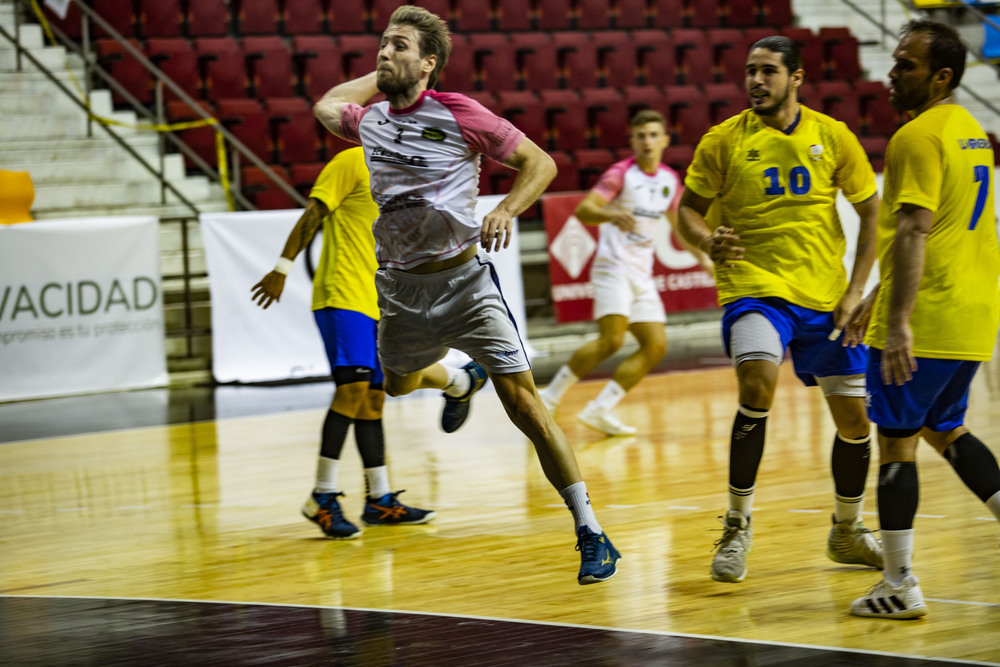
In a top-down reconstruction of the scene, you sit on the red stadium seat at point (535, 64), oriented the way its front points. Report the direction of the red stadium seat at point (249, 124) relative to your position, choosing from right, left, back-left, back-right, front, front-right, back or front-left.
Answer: right

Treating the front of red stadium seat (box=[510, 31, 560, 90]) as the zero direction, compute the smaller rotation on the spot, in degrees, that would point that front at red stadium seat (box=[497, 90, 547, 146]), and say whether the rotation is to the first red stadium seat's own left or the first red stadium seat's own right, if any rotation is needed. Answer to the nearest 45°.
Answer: approximately 45° to the first red stadium seat's own right

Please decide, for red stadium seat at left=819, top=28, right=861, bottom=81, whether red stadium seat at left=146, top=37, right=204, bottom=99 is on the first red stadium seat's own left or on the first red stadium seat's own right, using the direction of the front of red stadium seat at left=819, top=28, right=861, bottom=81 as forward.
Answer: on the first red stadium seat's own right

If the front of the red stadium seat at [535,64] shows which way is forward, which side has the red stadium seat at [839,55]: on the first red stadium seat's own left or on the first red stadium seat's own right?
on the first red stadium seat's own left

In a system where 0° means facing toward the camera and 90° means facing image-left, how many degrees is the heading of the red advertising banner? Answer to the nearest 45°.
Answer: approximately 0°

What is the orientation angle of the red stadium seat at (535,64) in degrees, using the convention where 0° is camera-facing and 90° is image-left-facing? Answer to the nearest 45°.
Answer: approximately 315°

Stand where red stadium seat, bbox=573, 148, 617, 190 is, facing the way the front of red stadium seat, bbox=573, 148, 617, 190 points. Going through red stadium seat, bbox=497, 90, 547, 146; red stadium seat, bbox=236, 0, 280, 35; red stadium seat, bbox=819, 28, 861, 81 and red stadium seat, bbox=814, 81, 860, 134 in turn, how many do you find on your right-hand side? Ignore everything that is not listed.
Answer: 2

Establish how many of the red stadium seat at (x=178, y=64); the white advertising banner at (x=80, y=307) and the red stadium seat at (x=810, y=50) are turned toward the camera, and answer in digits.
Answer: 3

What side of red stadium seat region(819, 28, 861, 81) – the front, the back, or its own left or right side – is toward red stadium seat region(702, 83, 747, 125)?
right

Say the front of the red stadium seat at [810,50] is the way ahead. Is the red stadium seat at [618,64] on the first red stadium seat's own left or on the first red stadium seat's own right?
on the first red stadium seat's own right
